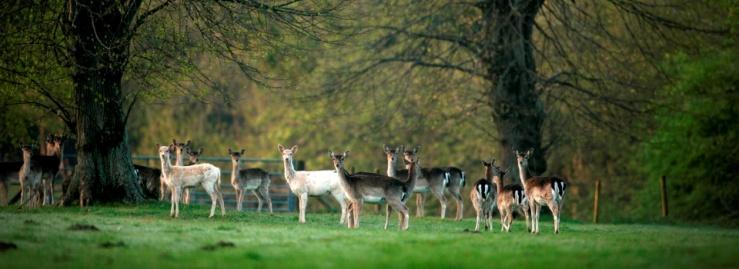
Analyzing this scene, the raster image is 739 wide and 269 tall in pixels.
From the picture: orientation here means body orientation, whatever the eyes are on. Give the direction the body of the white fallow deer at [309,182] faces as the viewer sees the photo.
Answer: to the viewer's left

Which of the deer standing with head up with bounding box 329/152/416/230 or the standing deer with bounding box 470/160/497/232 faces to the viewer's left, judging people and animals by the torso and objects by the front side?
the deer standing with head up

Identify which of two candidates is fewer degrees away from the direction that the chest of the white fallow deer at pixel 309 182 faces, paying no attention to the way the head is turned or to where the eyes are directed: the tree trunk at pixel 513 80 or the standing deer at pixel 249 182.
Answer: the standing deer

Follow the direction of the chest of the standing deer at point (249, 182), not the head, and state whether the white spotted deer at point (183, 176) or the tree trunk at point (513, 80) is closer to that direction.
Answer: the white spotted deer

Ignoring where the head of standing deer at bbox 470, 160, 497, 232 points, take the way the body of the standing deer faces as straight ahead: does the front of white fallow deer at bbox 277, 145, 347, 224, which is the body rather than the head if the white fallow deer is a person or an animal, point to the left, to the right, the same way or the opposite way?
to the left

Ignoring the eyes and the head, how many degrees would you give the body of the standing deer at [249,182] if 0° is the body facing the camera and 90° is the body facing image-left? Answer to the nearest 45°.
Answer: approximately 45°

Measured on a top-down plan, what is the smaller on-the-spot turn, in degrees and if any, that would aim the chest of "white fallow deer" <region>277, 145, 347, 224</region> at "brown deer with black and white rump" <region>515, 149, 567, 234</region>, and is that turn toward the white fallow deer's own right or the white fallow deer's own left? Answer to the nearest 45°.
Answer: approximately 135° to the white fallow deer's own left

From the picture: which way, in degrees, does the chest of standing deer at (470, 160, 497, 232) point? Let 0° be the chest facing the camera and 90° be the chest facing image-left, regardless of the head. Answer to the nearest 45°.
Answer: approximately 180°

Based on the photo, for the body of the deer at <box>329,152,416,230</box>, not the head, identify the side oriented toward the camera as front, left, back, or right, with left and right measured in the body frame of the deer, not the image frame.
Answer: left
